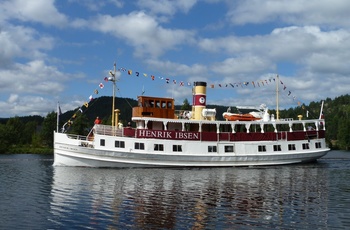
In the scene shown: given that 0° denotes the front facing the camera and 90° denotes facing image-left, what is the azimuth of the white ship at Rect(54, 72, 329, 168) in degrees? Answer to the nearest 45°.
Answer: approximately 90°
